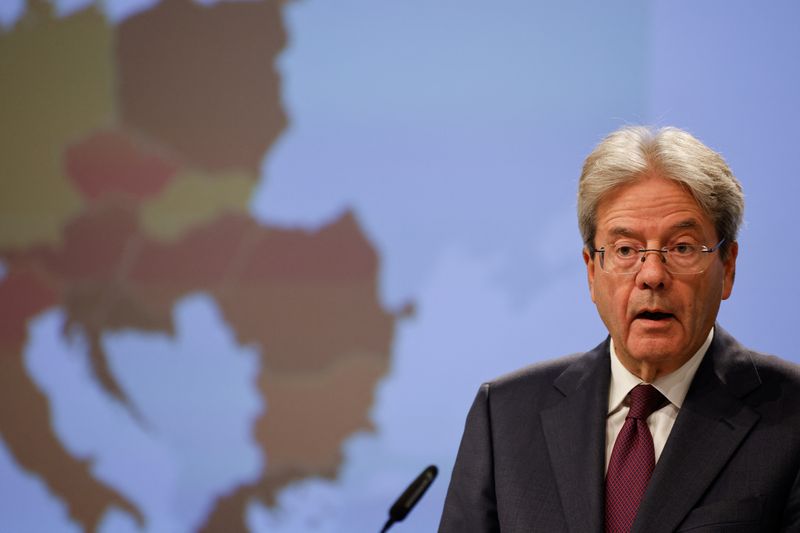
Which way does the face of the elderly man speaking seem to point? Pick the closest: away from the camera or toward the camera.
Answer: toward the camera

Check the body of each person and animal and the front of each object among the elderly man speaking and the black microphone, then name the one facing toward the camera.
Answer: the elderly man speaking

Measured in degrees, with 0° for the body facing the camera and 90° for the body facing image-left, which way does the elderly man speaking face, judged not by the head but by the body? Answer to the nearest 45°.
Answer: approximately 0°

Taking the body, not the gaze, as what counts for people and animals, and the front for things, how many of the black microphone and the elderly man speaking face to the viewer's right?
1

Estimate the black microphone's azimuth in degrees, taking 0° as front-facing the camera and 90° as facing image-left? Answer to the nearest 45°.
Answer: approximately 270°
